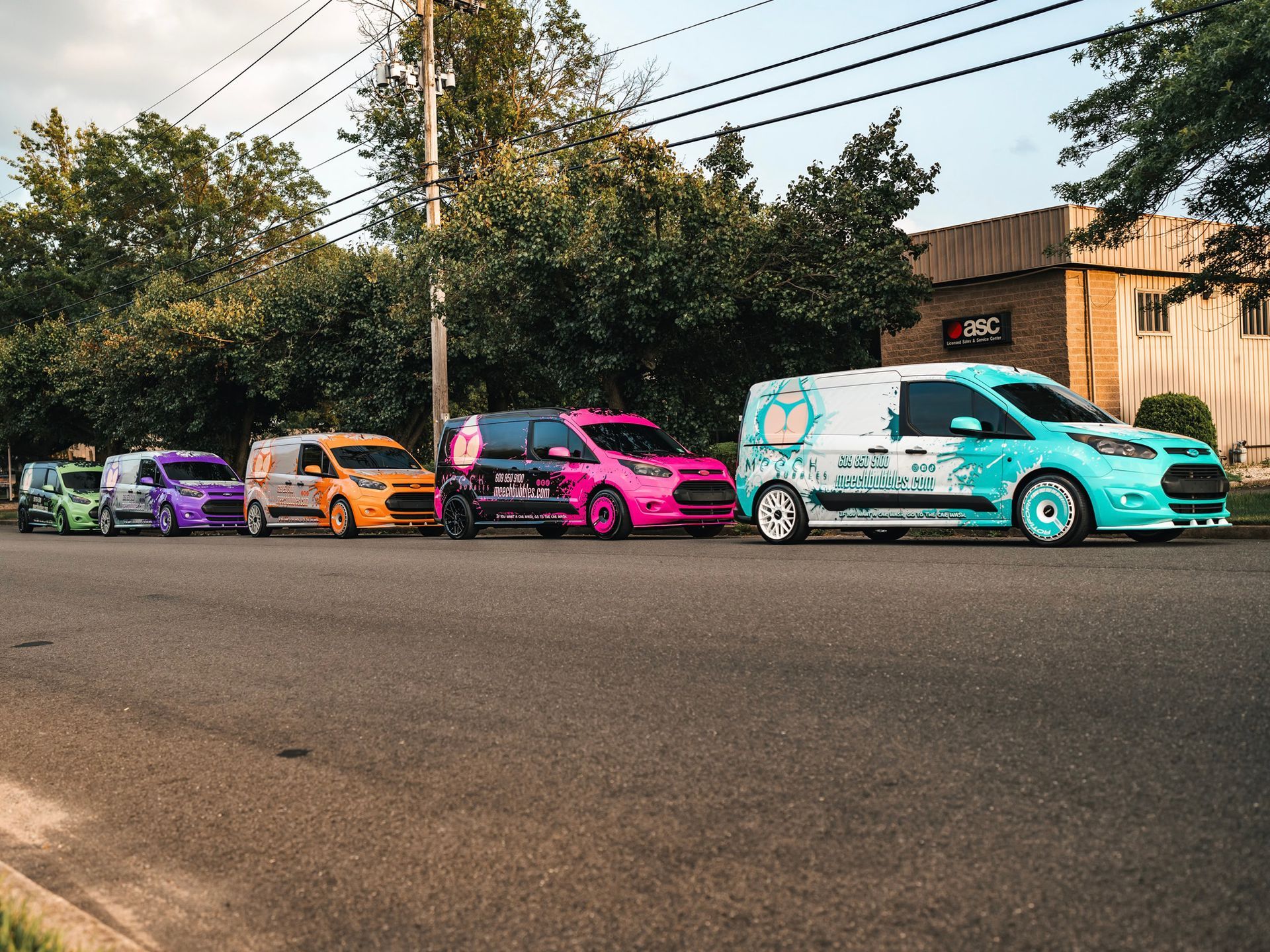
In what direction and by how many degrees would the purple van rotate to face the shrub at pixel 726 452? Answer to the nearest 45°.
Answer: approximately 45° to its left

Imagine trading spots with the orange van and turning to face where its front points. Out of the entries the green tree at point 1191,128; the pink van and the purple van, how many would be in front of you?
2

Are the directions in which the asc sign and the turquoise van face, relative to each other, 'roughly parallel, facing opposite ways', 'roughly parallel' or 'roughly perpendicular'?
roughly perpendicular

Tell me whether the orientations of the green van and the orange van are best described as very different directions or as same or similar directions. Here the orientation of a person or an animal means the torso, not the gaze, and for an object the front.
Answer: same or similar directions

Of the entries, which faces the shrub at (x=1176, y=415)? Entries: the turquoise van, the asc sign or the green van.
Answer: the green van

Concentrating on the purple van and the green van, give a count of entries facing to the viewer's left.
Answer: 0

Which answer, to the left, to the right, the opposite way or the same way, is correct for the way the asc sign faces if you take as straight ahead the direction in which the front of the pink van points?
to the right

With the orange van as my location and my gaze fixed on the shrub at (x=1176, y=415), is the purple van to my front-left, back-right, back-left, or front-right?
back-left

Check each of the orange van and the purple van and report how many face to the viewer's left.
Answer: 0

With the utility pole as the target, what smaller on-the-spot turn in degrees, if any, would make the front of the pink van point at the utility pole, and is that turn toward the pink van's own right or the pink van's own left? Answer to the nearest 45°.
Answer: approximately 180°

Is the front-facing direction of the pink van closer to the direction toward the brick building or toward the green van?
the brick building

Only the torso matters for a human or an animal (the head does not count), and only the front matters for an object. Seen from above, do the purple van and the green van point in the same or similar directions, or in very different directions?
same or similar directions

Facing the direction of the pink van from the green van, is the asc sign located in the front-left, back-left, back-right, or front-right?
front-left

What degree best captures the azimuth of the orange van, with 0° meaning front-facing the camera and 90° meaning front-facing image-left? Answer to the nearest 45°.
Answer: approximately 315°
